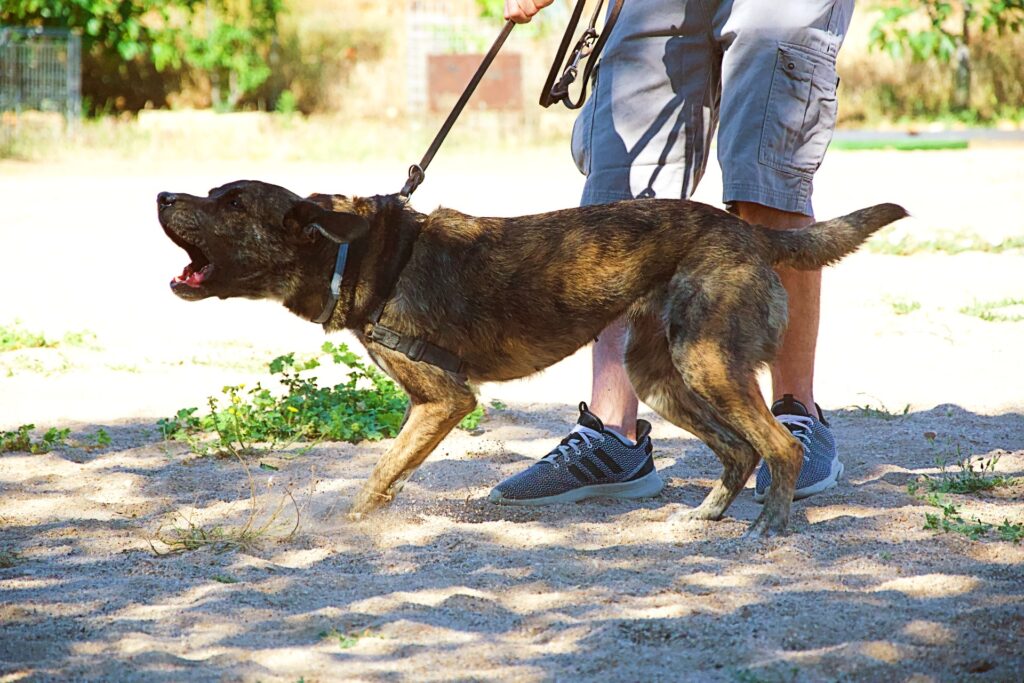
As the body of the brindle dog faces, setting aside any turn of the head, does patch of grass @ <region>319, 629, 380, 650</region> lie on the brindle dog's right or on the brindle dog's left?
on the brindle dog's left

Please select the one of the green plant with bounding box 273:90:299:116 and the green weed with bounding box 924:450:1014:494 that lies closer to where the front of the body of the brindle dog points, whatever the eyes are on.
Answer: the green plant

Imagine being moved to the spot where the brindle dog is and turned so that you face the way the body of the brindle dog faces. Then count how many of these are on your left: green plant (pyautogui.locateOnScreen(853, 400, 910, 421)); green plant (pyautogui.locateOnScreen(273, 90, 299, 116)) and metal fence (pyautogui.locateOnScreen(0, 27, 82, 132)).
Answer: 0

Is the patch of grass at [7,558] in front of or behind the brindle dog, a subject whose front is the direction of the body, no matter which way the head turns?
in front

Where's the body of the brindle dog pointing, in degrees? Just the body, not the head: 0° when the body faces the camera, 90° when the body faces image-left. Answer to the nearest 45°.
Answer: approximately 90°

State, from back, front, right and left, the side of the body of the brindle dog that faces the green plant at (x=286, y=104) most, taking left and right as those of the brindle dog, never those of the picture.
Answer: right

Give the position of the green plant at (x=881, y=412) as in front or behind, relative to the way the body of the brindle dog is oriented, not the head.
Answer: behind

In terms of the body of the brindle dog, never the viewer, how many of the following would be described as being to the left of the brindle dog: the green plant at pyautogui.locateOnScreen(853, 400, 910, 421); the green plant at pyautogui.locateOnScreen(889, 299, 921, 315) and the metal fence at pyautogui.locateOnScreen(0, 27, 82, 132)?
0

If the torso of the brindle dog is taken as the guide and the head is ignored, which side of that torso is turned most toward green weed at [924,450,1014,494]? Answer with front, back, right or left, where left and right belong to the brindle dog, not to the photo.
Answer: back

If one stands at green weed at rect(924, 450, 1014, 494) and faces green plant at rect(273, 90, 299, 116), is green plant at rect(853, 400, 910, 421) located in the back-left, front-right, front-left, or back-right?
front-right

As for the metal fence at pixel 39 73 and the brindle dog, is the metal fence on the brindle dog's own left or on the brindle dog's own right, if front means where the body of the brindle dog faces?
on the brindle dog's own right

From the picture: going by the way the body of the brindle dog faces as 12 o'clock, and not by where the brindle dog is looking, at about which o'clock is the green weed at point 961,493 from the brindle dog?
The green weed is roughly at 6 o'clock from the brindle dog.

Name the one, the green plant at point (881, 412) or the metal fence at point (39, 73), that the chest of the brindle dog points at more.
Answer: the metal fence

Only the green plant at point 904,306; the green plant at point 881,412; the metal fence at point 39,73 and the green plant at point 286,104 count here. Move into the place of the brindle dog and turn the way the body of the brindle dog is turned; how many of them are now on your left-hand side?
0

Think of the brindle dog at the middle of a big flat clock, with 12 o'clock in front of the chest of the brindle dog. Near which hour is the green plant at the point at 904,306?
The green plant is roughly at 4 o'clock from the brindle dog.

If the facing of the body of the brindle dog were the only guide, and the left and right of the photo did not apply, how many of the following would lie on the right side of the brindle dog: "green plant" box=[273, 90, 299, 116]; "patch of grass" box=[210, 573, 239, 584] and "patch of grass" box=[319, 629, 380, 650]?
1
